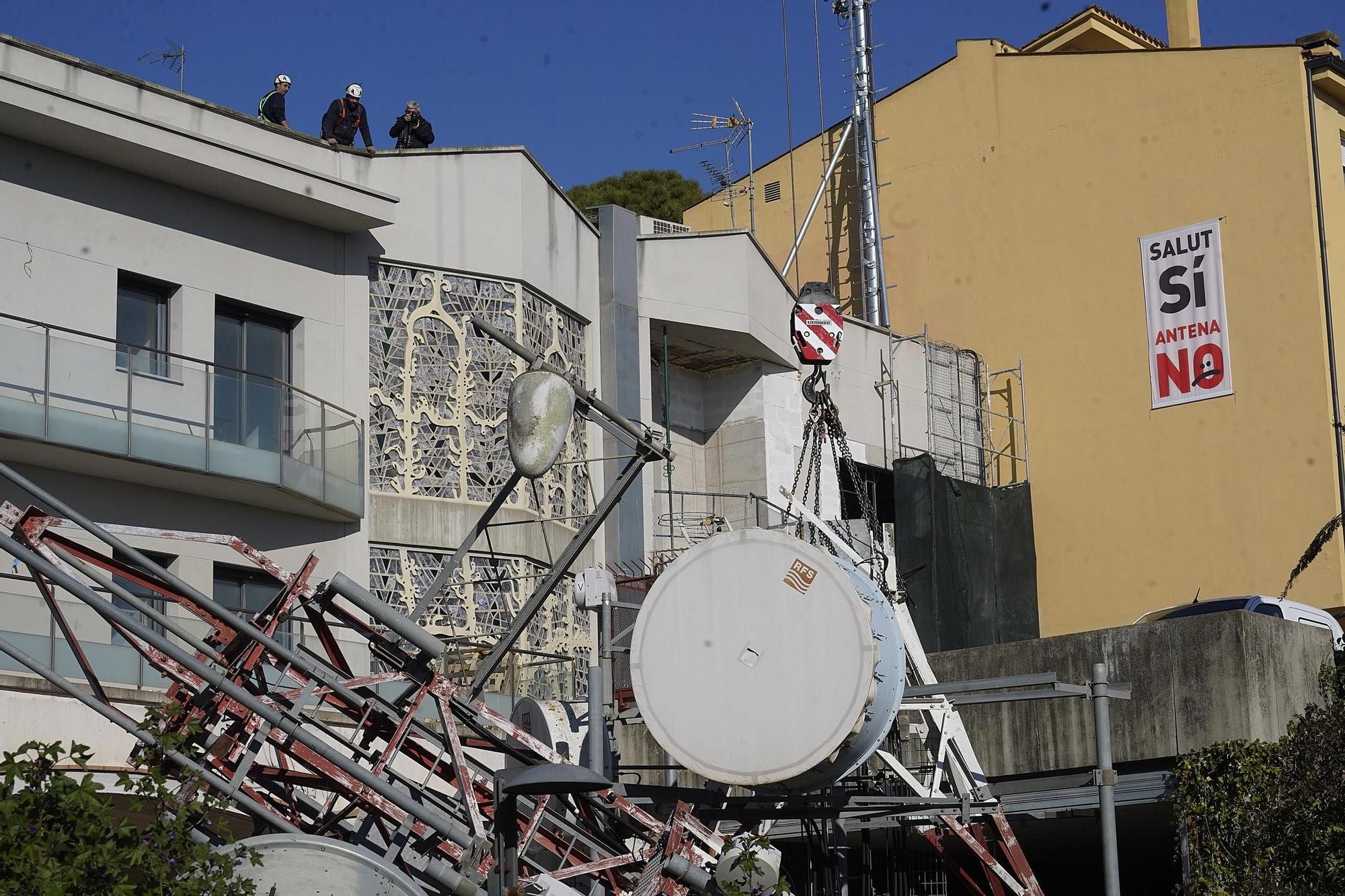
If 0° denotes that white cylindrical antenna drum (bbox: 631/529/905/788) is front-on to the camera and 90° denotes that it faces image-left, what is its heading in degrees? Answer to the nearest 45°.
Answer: approximately 0°

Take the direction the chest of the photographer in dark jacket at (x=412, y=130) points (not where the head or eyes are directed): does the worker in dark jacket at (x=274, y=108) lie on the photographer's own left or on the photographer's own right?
on the photographer's own right

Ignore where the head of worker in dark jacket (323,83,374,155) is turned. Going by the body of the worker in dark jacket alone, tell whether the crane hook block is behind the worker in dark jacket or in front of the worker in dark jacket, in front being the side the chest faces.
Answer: in front

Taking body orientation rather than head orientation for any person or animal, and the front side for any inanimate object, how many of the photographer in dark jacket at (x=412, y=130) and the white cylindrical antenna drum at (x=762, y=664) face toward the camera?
2

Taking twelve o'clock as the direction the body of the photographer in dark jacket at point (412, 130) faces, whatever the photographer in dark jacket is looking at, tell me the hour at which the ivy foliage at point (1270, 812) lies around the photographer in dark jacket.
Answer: The ivy foliage is roughly at 11 o'clock from the photographer in dark jacket.

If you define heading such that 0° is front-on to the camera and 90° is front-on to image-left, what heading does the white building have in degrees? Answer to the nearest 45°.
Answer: approximately 315°

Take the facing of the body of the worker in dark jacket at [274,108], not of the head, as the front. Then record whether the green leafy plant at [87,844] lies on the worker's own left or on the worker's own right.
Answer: on the worker's own right

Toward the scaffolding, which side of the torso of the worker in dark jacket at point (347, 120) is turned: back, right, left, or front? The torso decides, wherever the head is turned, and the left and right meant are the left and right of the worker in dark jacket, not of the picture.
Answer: left

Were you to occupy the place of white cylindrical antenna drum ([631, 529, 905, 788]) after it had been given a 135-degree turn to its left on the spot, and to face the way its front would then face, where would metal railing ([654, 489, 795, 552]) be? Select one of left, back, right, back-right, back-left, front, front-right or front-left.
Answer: front-left
